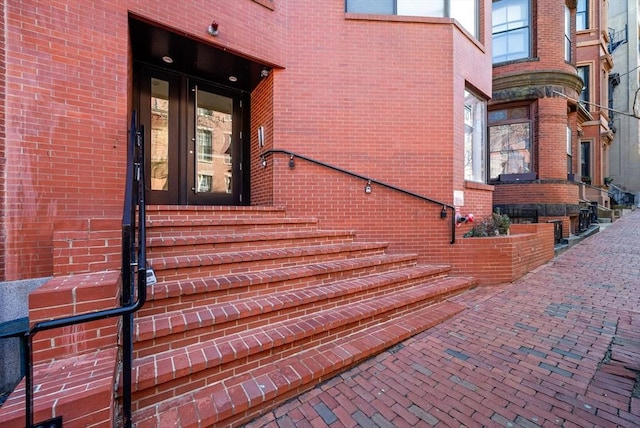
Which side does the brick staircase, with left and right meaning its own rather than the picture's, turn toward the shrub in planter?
left

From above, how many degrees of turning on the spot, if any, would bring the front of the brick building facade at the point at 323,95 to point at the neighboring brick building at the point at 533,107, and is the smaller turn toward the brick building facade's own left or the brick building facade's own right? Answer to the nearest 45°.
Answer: approximately 45° to the brick building facade's own left

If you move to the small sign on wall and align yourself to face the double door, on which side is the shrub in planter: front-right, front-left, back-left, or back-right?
back-right

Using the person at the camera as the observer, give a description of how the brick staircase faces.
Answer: facing the viewer and to the right of the viewer

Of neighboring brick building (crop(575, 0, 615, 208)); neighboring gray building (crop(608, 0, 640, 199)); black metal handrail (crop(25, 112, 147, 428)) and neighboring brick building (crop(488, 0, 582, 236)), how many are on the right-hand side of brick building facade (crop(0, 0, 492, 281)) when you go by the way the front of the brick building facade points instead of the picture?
1

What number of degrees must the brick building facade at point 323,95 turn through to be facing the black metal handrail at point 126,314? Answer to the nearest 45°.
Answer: approximately 90° to its right

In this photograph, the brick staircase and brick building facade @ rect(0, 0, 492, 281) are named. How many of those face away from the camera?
0

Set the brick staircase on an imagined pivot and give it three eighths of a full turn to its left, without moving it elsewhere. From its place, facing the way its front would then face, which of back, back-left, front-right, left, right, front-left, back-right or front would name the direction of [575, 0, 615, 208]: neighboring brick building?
front-right
